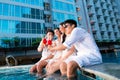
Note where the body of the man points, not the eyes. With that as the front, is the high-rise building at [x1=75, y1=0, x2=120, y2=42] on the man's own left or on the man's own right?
on the man's own right

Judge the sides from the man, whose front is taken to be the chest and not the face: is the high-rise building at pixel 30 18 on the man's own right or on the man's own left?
on the man's own right

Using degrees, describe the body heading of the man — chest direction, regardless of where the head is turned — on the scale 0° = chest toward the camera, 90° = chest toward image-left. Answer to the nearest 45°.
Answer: approximately 90°
